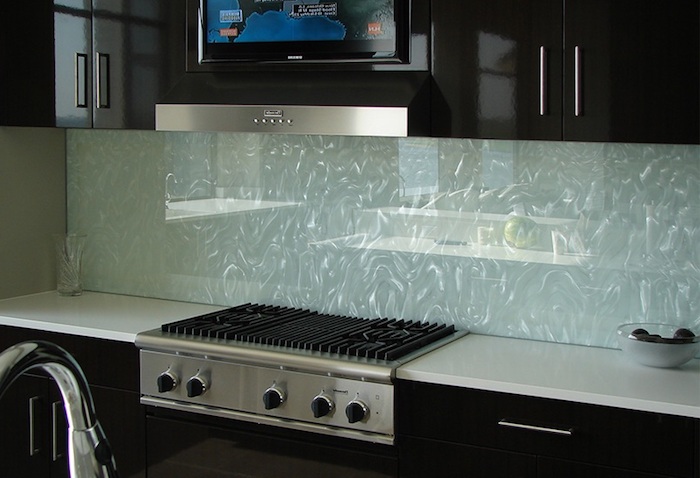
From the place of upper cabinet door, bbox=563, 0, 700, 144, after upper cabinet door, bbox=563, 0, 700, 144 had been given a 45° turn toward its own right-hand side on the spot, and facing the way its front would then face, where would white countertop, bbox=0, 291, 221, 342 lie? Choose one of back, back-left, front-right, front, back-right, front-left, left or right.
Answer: front-right

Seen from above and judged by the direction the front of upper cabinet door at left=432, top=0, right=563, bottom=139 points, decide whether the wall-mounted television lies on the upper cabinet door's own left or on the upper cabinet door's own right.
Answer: on the upper cabinet door's own right

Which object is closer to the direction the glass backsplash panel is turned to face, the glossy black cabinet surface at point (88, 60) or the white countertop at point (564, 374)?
the white countertop

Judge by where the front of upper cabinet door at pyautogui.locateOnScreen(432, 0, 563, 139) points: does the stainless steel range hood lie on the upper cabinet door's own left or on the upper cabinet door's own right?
on the upper cabinet door's own right

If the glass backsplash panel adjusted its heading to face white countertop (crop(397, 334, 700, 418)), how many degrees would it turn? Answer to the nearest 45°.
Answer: approximately 45° to its left

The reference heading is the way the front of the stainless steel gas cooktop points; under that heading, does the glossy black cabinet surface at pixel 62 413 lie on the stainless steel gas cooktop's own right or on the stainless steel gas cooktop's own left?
on the stainless steel gas cooktop's own right

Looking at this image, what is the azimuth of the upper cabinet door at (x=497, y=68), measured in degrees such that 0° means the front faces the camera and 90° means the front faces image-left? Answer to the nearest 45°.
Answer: approximately 0°
